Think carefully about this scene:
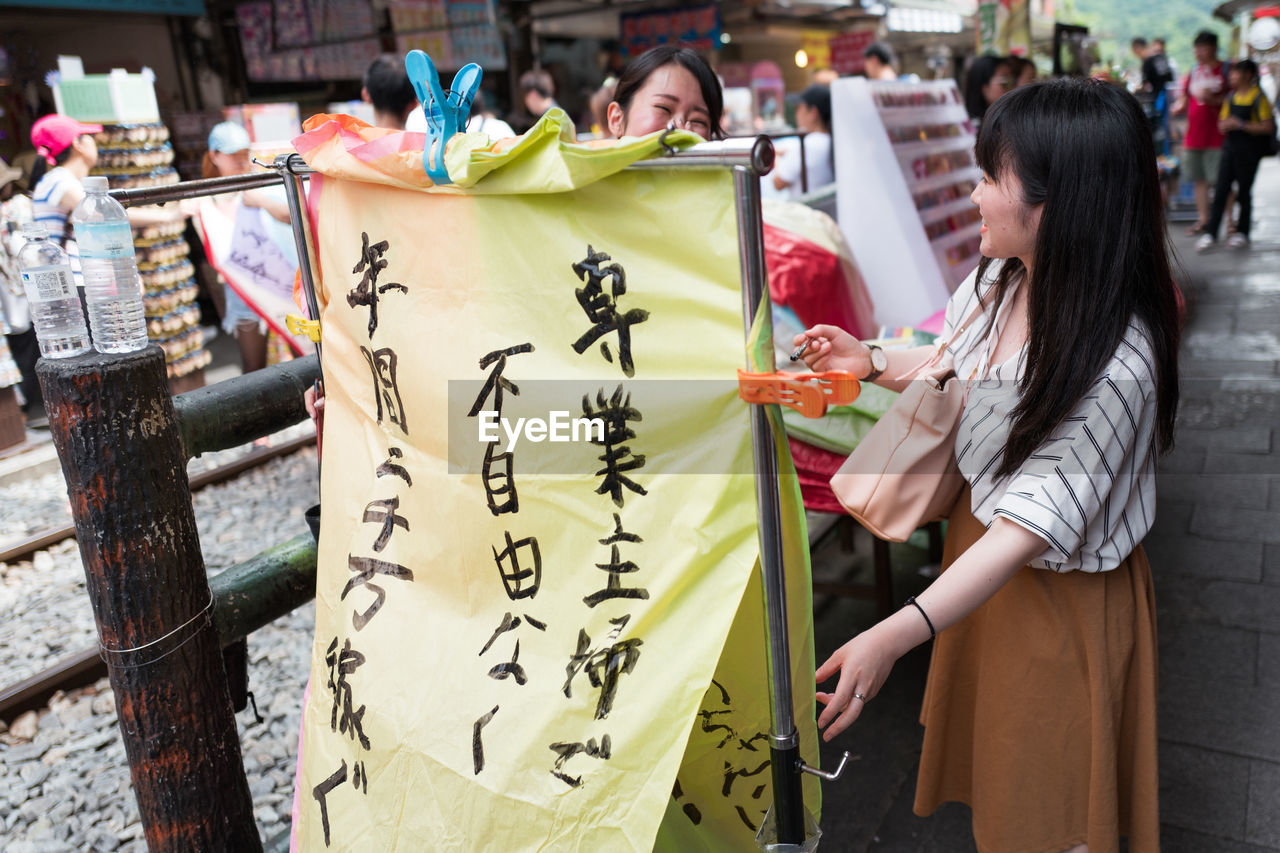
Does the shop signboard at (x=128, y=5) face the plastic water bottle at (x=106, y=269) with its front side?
yes

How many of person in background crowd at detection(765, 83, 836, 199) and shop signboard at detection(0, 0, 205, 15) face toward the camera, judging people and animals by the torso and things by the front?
1

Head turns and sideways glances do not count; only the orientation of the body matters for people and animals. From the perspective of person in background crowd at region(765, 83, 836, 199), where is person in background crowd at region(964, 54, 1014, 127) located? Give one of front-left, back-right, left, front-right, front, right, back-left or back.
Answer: back-right

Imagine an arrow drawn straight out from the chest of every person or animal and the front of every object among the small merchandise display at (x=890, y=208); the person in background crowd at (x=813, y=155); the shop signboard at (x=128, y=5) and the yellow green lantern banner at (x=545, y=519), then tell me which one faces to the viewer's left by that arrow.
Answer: the person in background crowd

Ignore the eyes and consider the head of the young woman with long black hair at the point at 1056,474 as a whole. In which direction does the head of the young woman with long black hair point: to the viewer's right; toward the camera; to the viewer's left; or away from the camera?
to the viewer's left

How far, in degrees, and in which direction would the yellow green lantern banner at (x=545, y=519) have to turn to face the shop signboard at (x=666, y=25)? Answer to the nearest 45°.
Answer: approximately 180°

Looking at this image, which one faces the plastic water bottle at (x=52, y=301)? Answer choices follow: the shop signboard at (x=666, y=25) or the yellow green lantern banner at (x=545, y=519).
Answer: the shop signboard

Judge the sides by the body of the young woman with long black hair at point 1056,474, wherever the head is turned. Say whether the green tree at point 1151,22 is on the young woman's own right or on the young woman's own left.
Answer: on the young woman's own right

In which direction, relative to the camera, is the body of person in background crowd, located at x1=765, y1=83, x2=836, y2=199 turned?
to the viewer's left

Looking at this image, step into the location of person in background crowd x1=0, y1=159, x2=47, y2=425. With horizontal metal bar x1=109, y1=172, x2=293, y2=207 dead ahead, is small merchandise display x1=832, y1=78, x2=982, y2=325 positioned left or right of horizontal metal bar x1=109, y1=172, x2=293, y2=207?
left

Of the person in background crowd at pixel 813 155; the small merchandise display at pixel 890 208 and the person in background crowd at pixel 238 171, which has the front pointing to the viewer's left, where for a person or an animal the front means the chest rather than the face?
the person in background crowd at pixel 813 155

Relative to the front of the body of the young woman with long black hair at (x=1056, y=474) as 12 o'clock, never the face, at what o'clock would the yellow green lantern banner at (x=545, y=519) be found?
The yellow green lantern banner is roughly at 11 o'clock from the young woman with long black hair.
